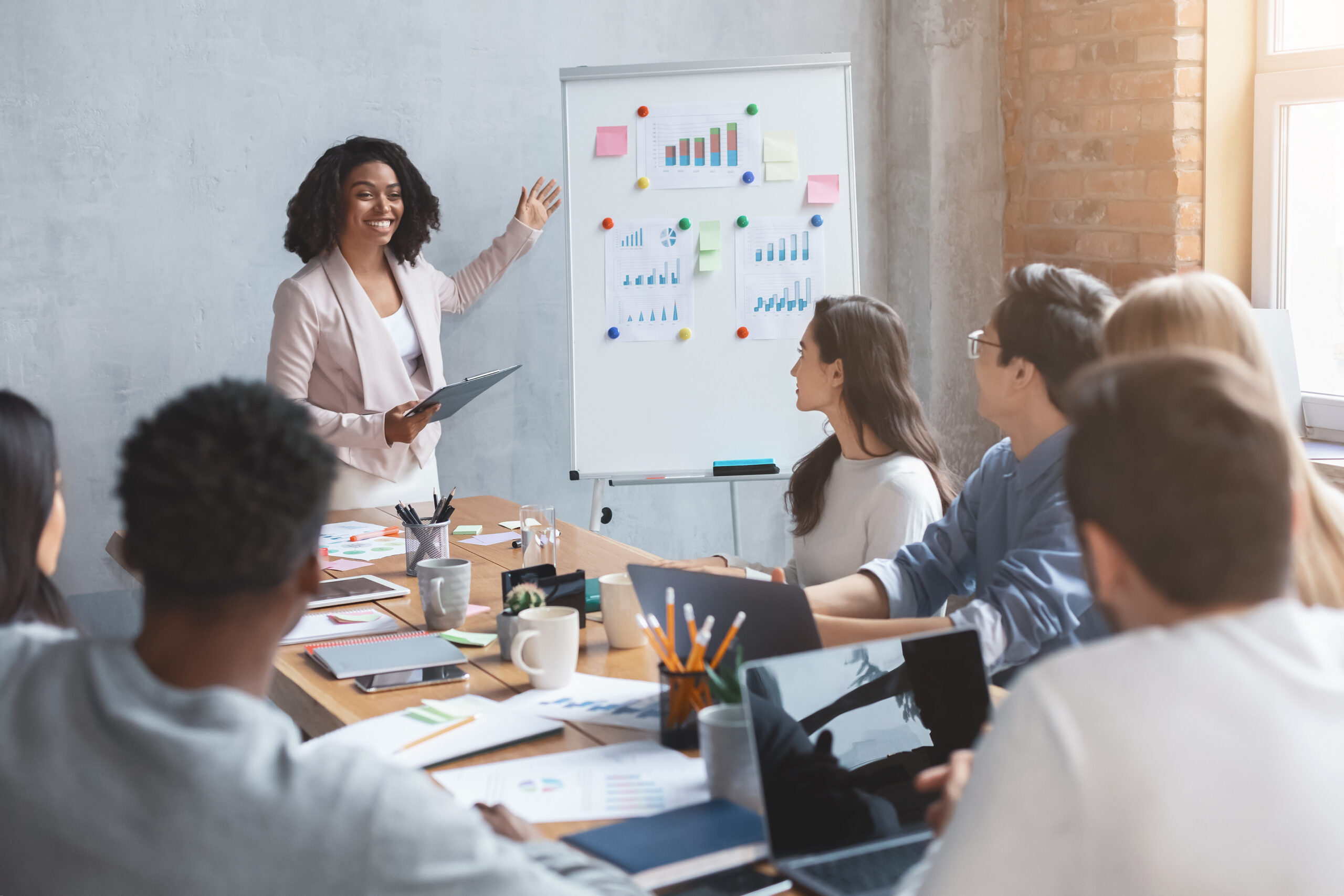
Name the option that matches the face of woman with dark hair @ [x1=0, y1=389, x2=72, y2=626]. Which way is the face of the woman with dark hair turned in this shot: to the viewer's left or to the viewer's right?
to the viewer's right

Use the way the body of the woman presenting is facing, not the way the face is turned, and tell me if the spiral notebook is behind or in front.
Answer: in front

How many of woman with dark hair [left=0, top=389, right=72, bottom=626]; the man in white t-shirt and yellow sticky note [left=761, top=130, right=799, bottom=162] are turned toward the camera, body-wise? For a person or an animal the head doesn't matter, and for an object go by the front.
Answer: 1

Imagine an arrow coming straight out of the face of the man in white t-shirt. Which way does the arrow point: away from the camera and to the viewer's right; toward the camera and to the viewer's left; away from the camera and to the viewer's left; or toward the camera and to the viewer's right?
away from the camera and to the viewer's left

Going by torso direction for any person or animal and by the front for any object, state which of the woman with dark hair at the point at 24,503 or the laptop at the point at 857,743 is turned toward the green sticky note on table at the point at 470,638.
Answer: the woman with dark hair

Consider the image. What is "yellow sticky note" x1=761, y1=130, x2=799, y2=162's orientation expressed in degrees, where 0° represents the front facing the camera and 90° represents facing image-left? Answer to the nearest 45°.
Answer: approximately 0°

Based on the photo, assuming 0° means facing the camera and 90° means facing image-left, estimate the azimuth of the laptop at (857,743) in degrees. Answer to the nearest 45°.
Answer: approximately 315°

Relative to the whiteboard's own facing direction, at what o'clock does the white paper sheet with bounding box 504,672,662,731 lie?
The white paper sheet is roughly at 12 o'clock from the whiteboard.

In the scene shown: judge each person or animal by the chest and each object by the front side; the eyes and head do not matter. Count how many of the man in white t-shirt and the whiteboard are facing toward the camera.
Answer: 1

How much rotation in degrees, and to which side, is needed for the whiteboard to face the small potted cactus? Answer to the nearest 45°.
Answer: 0° — it already faces it

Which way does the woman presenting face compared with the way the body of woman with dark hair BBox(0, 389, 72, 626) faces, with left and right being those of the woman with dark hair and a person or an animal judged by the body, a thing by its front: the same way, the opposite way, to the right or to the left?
to the right

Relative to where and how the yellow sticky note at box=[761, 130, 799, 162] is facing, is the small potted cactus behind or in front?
in front
